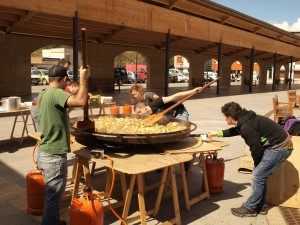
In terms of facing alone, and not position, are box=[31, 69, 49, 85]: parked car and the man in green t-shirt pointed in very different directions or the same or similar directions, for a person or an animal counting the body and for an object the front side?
very different directions

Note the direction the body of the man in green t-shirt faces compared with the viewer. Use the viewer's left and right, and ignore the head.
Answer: facing away from the viewer and to the right of the viewer

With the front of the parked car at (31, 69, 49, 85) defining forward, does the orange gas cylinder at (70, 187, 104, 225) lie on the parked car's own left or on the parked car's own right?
on the parked car's own left

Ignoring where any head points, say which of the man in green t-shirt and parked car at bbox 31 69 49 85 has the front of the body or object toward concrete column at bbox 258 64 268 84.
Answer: the man in green t-shirt

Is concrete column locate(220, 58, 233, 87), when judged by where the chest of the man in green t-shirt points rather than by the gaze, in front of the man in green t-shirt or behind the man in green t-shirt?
in front

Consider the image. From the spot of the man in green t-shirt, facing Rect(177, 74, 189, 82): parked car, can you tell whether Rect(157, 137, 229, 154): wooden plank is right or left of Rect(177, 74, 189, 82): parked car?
right

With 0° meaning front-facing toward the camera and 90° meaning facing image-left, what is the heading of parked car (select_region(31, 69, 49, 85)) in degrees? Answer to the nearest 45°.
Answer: approximately 45°

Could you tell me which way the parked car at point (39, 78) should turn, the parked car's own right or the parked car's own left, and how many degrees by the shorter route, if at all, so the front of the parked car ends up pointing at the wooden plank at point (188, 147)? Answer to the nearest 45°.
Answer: approximately 45° to the parked car's own left

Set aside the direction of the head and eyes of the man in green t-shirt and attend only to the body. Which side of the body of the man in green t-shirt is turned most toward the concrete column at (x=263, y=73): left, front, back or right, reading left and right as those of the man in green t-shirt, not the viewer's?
front

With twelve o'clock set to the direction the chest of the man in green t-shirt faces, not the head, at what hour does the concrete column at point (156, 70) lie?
The concrete column is roughly at 11 o'clock from the man in green t-shirt.
